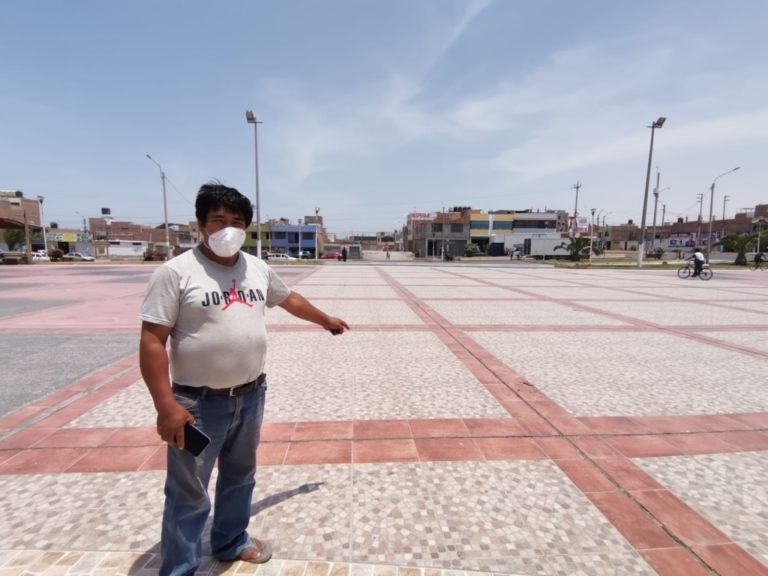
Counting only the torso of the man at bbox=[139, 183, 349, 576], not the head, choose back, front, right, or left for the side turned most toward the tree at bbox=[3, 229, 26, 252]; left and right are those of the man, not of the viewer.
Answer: back

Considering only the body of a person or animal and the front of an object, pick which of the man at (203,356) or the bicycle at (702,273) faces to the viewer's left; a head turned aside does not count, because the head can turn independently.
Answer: the bicycle

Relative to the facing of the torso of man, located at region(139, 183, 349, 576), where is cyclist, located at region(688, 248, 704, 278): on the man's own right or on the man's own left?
on the man's own left

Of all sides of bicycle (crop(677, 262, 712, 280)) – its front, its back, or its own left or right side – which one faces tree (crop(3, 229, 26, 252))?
front

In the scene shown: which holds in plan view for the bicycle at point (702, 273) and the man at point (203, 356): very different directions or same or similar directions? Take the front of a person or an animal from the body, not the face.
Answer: very different directions

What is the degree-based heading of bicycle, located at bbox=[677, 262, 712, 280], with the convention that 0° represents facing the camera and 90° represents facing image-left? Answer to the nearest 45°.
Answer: approximately 90°

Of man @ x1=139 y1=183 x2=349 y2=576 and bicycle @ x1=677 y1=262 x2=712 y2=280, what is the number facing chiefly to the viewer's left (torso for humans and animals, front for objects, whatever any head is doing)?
1

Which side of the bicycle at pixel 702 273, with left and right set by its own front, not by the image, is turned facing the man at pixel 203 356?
left
